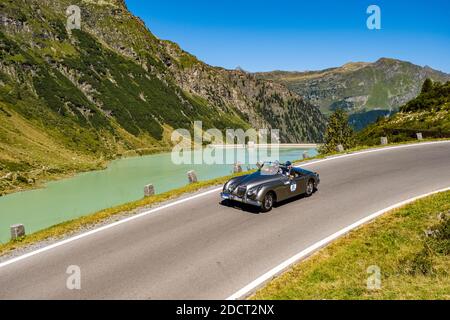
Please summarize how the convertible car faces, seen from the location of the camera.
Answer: facing the viewer and to the left of the viewer

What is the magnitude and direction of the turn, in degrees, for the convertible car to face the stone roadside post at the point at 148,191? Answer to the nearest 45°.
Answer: approximately 45° to its right

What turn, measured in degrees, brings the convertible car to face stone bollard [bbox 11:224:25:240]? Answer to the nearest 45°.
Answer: approximately 45° to its right

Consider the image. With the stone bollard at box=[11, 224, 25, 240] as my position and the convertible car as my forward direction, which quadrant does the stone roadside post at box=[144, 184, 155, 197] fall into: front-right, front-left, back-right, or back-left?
front-left

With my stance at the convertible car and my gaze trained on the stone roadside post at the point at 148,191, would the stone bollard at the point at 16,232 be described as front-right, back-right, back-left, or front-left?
front-left

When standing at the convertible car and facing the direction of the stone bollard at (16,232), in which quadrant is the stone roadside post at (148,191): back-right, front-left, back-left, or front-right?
front-right

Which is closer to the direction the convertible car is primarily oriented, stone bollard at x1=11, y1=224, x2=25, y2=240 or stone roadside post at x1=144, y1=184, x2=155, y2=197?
the stone bollard
